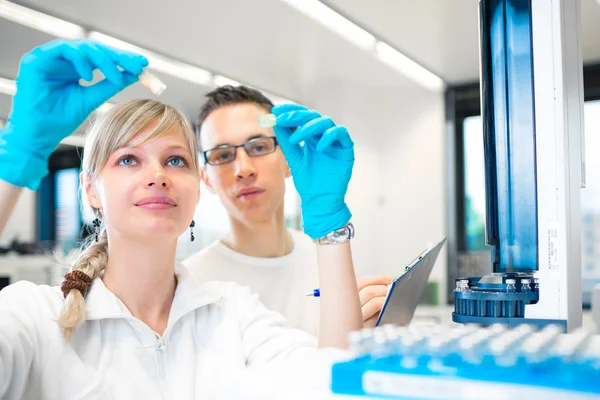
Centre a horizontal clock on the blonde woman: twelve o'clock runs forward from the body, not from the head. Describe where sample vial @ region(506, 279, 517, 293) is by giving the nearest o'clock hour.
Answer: The sample vial is roughly at 10 o'clock from the blonde woman.

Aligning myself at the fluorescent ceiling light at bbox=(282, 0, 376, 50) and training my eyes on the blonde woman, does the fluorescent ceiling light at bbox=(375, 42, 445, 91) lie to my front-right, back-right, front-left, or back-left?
back-left

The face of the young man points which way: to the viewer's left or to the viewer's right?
to the viewer's right

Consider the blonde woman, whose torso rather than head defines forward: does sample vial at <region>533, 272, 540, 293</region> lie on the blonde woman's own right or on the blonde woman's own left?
on the blonde woman's own left

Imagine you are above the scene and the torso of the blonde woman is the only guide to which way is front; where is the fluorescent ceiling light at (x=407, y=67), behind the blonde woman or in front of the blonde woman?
behind

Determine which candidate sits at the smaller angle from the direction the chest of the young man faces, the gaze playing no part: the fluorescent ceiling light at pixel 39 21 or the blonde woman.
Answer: the blonde woman

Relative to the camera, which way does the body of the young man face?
toward the camera

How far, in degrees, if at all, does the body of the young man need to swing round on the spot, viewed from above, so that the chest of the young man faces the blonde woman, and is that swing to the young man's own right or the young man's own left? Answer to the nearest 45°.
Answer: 0° — they already face them

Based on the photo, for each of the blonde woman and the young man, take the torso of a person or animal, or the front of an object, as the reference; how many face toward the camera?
2

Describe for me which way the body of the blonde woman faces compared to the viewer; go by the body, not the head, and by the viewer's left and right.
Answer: facing the viewer

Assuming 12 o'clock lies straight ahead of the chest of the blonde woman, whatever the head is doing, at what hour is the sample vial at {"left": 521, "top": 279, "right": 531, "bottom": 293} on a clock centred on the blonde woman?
The sample vial is roughly at 10 o'clock from the blonde woman.

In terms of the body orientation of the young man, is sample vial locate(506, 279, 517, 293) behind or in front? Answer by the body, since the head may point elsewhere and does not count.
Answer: in front

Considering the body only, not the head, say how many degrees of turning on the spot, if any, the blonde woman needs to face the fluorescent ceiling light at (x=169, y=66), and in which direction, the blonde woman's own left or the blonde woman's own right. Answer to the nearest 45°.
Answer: approximately 180°
